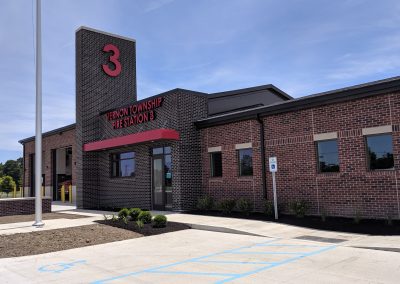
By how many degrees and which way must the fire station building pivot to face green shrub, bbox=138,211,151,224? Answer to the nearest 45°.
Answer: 0° — it already faces it

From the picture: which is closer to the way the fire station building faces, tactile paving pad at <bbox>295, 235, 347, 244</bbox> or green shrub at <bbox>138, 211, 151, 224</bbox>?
the green shrub

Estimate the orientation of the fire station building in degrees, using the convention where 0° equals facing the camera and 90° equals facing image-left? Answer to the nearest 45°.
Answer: approximately 45°

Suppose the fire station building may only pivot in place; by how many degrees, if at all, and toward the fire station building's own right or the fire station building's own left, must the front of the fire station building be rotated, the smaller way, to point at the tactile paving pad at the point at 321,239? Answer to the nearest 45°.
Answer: approximately 45° to the fire station building's own left

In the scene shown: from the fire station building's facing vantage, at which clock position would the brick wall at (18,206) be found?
The brick wall is roughly at 2 o'clock from the fire station building.

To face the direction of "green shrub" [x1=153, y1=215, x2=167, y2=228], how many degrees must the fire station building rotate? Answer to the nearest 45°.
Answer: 0° — it already faces it
